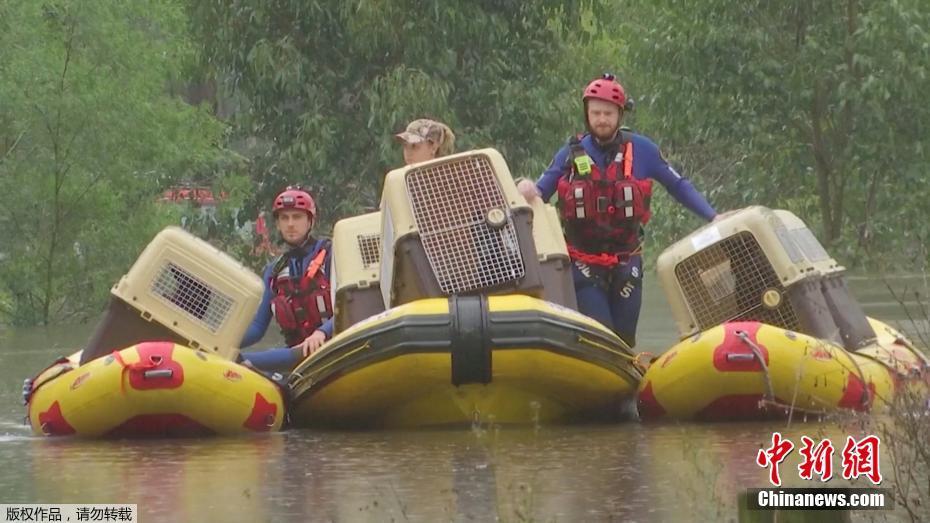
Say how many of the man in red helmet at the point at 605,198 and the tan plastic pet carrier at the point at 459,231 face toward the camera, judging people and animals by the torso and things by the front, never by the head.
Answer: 2

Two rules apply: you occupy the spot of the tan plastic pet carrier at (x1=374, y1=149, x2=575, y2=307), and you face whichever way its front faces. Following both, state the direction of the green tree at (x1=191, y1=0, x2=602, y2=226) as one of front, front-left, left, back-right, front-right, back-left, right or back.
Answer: back

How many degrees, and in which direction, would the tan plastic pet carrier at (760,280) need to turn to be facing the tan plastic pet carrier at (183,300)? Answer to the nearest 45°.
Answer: approximately 45° to its right

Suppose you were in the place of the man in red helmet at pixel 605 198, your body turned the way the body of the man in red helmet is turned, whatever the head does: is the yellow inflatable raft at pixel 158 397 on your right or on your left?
on your right

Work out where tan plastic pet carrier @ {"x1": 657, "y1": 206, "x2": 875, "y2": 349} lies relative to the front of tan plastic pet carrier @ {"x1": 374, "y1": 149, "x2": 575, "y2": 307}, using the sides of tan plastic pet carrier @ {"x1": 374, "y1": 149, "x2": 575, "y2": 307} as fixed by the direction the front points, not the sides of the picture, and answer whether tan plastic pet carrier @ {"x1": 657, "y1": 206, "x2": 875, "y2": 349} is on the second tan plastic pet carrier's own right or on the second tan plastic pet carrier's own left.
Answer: on the second tan plastic pet carrier's own left

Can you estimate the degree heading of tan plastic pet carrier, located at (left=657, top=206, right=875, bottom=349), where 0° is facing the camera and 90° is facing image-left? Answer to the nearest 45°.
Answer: approximately 45°

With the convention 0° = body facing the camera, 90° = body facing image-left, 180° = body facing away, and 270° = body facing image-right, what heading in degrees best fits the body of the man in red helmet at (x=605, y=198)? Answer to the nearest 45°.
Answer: approximately 0°

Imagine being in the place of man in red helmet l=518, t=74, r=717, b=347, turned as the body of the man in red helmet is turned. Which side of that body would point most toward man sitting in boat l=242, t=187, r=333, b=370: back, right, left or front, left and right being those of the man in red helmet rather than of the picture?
right
